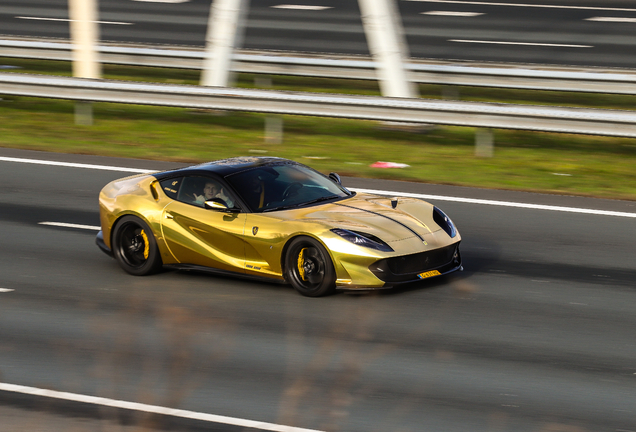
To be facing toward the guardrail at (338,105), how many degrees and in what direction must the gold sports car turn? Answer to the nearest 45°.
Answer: approximately 135° to its left

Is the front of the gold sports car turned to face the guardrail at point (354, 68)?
no
